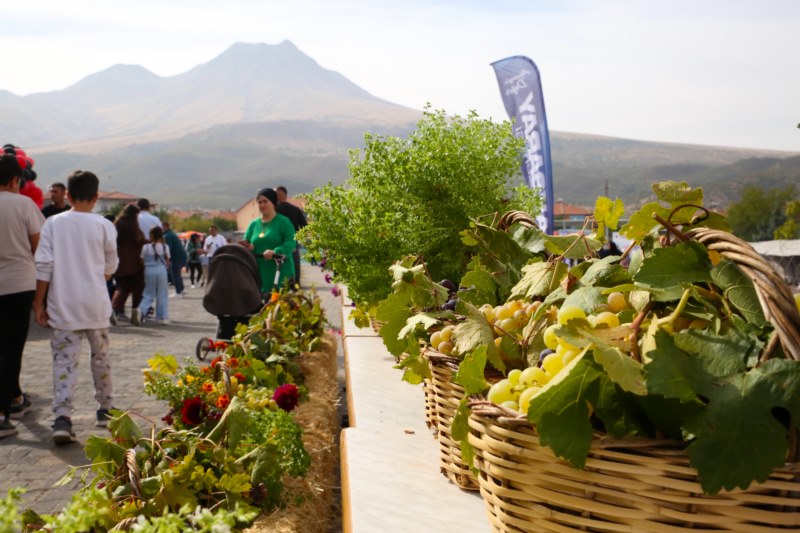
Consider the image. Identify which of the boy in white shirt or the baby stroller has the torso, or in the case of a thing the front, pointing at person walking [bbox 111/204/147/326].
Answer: the boy in white shirt

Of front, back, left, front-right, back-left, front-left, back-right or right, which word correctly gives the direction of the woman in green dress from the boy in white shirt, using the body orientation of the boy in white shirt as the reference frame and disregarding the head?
front-right

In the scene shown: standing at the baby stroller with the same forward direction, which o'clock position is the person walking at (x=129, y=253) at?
The person walking is roughly at 4 o'clock from the baby stroller.

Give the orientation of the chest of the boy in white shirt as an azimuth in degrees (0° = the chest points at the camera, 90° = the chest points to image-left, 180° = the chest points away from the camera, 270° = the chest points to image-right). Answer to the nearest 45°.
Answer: approximately 180°

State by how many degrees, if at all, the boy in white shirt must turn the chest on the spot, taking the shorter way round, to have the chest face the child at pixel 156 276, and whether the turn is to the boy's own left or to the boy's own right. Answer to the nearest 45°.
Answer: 0° — they already face them

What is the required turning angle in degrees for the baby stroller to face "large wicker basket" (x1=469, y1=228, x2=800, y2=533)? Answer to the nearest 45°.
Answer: approximately 45° to its left

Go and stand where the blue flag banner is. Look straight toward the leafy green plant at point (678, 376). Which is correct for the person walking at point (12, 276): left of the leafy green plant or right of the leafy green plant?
right

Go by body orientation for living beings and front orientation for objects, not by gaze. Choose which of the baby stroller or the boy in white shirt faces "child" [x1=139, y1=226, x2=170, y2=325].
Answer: the boy in white shirt

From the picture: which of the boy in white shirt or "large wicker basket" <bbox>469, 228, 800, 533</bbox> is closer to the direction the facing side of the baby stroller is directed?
the boy in white shirt

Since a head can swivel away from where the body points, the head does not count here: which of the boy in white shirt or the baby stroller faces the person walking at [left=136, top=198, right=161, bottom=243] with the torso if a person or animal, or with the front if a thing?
the boy in white shirt

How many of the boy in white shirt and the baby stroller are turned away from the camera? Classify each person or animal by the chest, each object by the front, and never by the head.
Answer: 1

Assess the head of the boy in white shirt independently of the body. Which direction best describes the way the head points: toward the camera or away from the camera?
away from the camera
